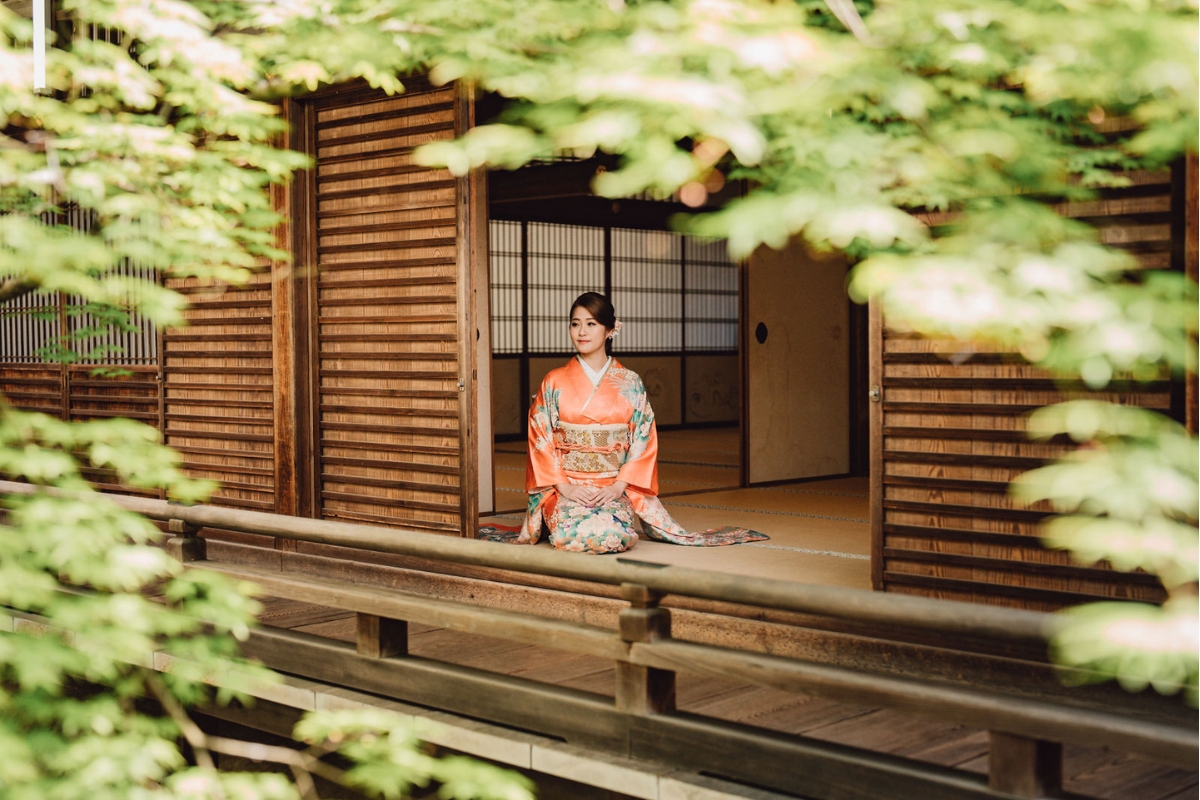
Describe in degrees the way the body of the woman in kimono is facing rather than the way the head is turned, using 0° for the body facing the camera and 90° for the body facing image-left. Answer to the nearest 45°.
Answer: approximately 0°

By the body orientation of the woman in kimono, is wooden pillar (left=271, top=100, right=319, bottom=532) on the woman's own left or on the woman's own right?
on the woman's own right

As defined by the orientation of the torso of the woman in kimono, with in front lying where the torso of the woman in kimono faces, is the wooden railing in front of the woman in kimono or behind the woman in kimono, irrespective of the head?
in front

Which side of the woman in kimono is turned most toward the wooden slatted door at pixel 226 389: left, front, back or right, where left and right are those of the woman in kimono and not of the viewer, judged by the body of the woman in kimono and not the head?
right

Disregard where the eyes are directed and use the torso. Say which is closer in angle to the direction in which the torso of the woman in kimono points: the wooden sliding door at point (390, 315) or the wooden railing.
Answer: the wooden railing

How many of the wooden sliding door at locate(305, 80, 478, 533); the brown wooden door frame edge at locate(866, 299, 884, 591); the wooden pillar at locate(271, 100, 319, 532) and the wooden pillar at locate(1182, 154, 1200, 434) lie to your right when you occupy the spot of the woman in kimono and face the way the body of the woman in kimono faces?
2

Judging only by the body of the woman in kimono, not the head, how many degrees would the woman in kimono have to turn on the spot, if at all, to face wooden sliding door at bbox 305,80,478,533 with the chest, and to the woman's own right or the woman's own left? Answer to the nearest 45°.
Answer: approximately 90° to the woman's own right

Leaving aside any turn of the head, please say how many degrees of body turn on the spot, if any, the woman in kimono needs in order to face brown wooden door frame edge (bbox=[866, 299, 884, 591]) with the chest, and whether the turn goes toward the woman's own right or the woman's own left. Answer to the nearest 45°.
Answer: approximately 45° to the woman's own left

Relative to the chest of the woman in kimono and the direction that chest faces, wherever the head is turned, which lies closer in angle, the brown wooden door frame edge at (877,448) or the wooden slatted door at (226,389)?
the brown wooden door frame edge

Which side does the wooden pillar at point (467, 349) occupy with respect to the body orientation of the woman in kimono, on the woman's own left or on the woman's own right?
on the woman's own right

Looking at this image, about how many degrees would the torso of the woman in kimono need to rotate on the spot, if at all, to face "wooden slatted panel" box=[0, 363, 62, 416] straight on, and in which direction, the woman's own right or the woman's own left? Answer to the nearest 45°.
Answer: approximately 135° to the woman's own right
